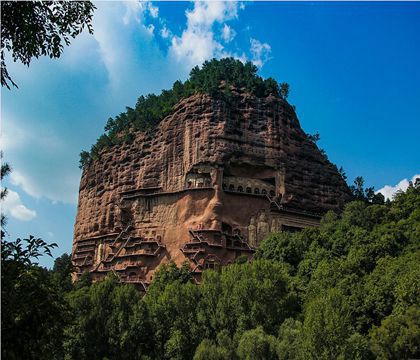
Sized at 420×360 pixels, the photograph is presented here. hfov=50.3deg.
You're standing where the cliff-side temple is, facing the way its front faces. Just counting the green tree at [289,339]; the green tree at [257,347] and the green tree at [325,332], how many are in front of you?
3

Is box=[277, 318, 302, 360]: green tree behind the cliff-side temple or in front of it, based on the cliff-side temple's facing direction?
in front

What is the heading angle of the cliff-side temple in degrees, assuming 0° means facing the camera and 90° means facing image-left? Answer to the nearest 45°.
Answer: approximately 0°

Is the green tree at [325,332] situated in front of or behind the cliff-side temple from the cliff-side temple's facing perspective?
in front

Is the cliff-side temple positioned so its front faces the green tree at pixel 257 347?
yes

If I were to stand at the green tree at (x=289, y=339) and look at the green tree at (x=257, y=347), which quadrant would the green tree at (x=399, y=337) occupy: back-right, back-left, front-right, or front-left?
back-left
